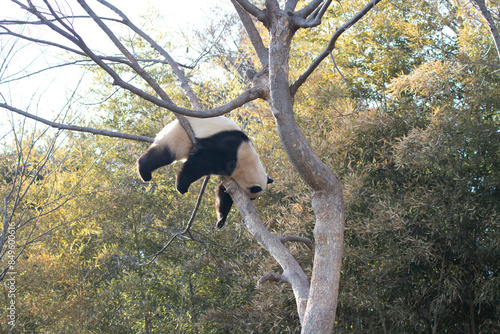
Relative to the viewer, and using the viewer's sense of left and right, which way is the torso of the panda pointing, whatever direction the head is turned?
facing to the right of the viewer
